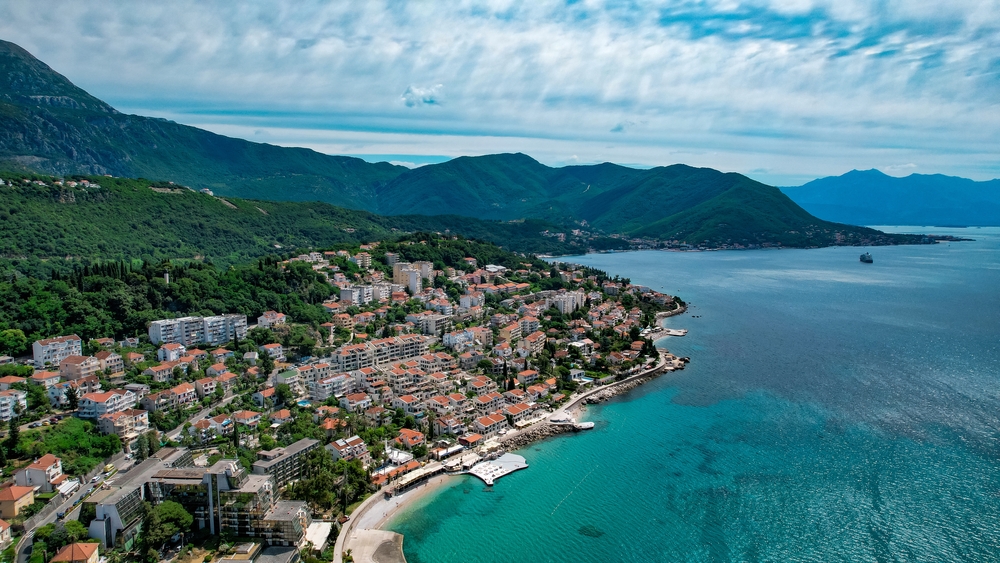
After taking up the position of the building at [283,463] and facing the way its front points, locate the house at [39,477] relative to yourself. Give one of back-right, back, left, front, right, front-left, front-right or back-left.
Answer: back-right

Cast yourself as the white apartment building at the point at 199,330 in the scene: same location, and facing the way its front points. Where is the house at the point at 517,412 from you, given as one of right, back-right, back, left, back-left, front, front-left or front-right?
front

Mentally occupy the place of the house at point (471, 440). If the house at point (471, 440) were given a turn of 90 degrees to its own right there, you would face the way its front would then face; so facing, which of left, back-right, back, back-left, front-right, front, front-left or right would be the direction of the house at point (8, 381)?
front-right

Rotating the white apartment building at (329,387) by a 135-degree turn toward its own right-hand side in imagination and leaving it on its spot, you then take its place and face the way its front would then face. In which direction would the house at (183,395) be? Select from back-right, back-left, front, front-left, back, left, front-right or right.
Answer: front

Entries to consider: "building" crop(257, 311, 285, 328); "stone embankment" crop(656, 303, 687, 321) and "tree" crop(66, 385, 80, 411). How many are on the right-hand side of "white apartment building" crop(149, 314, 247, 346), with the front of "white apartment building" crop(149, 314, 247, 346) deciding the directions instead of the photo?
1

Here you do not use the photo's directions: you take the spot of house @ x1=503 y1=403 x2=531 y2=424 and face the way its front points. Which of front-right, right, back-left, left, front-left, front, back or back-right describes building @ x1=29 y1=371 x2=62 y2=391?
back-right

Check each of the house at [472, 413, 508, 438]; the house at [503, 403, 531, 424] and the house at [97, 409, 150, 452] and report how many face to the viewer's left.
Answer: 0

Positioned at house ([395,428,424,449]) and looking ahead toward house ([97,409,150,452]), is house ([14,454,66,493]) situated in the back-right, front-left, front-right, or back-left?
front-left

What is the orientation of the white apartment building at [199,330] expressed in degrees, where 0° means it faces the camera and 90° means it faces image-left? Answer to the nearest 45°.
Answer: approximately 315°

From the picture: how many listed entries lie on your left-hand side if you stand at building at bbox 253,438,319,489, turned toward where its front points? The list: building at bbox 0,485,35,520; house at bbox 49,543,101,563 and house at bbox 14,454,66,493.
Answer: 0

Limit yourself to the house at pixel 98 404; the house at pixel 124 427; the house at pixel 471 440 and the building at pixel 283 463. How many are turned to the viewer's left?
0

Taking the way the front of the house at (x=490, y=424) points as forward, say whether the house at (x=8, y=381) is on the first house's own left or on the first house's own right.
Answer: on the first house's own right

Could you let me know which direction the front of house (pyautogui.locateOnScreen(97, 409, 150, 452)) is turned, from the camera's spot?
facing the viewer and to the right of the viewer

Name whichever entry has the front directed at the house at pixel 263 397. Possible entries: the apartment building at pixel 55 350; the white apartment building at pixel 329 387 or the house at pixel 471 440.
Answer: the apartment building at pixel 55 350

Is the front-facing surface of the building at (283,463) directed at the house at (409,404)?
no

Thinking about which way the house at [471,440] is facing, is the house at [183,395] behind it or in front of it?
behind
